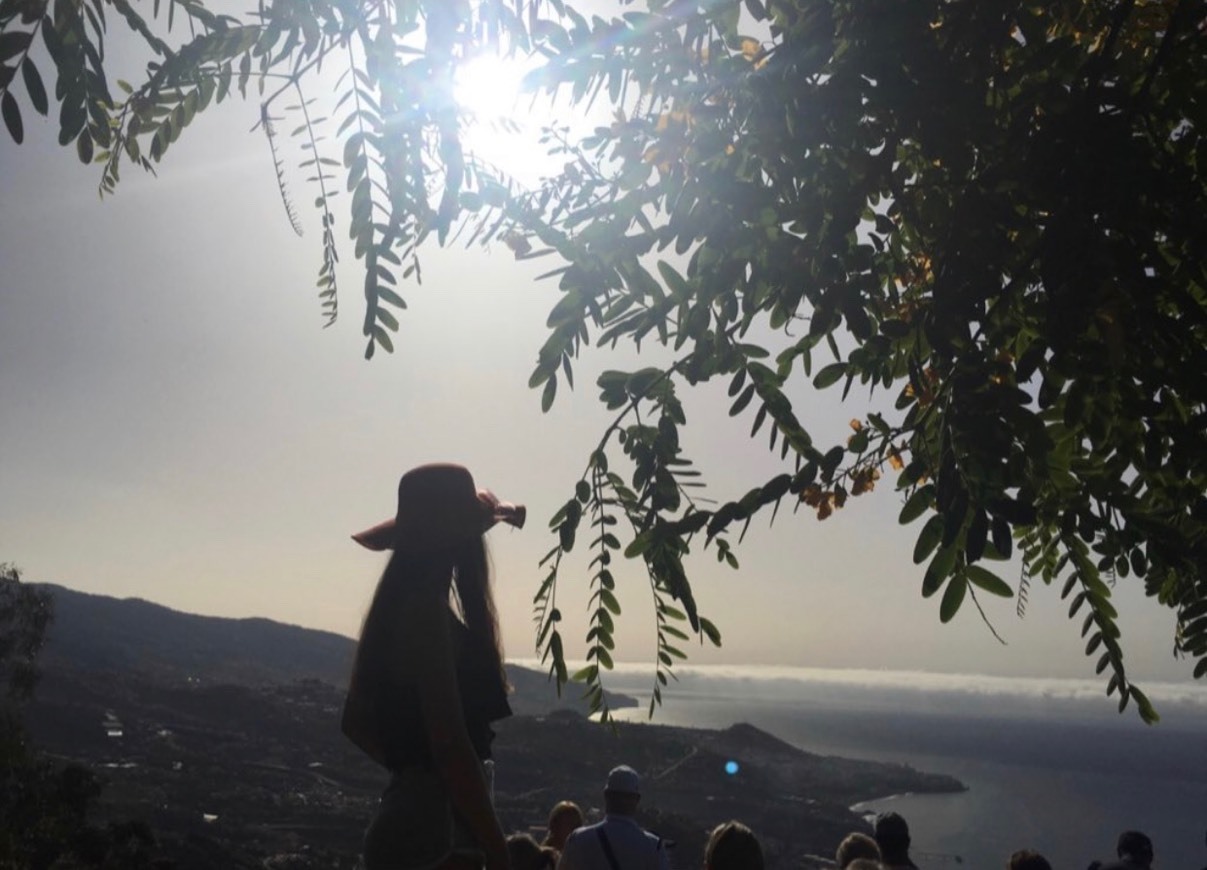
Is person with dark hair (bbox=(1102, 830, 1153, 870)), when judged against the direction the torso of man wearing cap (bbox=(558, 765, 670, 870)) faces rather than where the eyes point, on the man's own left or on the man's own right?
on the man's own right

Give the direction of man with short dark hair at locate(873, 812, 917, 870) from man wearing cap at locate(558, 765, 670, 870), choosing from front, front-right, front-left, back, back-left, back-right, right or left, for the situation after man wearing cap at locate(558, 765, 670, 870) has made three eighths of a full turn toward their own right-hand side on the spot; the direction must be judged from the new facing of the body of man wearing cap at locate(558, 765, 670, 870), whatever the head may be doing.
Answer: front-left

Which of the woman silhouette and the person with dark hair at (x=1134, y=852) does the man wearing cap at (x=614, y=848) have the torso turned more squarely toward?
the person with dark hair

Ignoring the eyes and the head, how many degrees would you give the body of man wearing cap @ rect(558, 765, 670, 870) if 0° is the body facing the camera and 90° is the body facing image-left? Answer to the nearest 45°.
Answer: approximately 180°

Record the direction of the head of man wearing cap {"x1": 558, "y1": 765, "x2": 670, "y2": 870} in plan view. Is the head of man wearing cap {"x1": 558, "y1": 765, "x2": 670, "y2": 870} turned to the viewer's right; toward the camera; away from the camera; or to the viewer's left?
away from the camera

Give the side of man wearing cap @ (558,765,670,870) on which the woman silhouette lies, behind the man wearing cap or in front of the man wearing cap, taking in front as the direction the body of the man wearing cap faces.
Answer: behind
